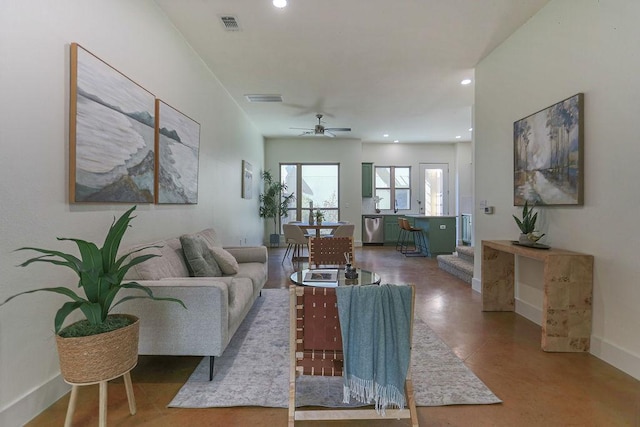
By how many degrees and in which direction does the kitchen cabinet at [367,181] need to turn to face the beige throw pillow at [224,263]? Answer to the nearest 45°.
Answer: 0° — it already faces it

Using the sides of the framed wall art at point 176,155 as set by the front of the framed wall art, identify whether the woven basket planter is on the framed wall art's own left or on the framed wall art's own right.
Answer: on the framed wall art's own right

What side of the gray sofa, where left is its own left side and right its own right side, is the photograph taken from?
right

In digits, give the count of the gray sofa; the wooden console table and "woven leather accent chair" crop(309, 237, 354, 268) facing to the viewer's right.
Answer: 1

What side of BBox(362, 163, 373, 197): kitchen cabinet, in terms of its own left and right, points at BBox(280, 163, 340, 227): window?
right

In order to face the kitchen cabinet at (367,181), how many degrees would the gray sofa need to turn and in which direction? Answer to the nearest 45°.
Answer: approximately 45° to its left

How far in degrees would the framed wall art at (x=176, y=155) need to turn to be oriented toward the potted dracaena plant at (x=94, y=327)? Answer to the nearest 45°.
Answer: approximately 45° to its right

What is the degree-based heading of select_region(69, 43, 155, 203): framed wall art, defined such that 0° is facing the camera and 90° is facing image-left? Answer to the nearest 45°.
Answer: approximately 315°

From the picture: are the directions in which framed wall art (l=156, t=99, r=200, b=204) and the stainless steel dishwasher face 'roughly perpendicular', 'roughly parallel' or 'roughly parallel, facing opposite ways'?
roughly perpendicular

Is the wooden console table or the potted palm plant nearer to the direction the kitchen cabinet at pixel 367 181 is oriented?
the wooden console table

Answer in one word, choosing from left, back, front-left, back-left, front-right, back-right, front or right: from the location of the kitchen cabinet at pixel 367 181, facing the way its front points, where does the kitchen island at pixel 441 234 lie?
front-left

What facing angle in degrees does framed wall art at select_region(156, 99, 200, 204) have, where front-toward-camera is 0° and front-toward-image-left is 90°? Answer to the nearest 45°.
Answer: approximately 315°

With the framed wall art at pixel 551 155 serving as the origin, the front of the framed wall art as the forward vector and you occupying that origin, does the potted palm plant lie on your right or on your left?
on your right
